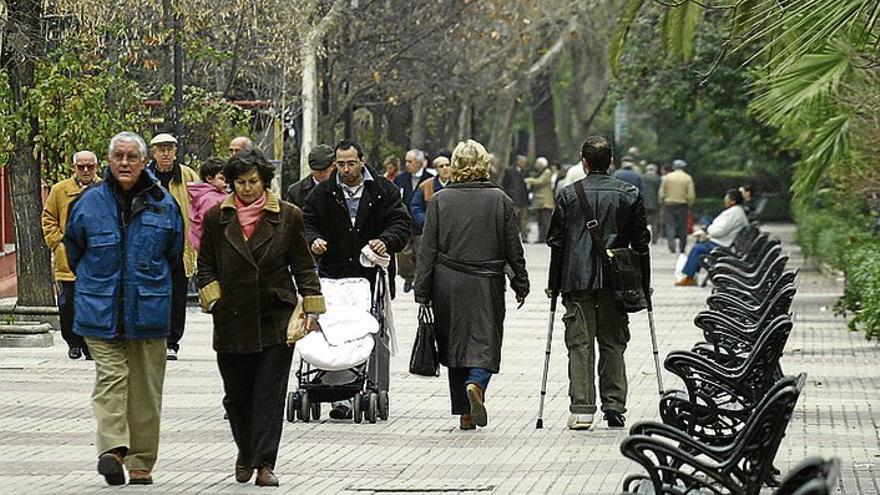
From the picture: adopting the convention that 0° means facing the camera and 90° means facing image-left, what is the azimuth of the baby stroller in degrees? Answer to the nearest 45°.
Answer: approximately 0°

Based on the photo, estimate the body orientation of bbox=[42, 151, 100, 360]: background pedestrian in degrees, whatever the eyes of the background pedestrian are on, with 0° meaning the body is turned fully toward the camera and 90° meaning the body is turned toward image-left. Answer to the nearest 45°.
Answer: approximately 0°

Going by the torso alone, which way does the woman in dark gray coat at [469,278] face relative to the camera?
away from the camera

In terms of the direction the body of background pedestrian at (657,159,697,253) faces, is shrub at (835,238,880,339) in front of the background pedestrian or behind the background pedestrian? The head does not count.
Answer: behind

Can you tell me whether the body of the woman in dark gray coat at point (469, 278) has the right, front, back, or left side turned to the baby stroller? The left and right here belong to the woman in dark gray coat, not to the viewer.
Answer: left

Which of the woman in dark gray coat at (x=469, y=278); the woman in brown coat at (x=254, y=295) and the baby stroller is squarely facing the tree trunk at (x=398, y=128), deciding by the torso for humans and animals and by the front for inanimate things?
the woman in dark gray coat at (x=469, y=278)

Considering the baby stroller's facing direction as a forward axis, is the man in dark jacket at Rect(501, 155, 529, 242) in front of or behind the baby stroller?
behind

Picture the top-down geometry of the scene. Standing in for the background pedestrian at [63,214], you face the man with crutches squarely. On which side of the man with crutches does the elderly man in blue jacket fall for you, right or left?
right

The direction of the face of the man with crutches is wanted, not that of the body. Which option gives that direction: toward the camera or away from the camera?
away from the camera

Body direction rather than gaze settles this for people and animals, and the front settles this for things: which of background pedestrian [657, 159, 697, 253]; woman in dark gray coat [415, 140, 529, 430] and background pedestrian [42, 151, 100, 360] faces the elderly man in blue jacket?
background pedestrian [42, 151, 100, 360]

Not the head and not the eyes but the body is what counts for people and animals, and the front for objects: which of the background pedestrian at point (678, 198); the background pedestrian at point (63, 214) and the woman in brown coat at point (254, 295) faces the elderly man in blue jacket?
the background pedestrian at point (63, 214)

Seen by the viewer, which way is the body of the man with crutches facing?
away from the camera
